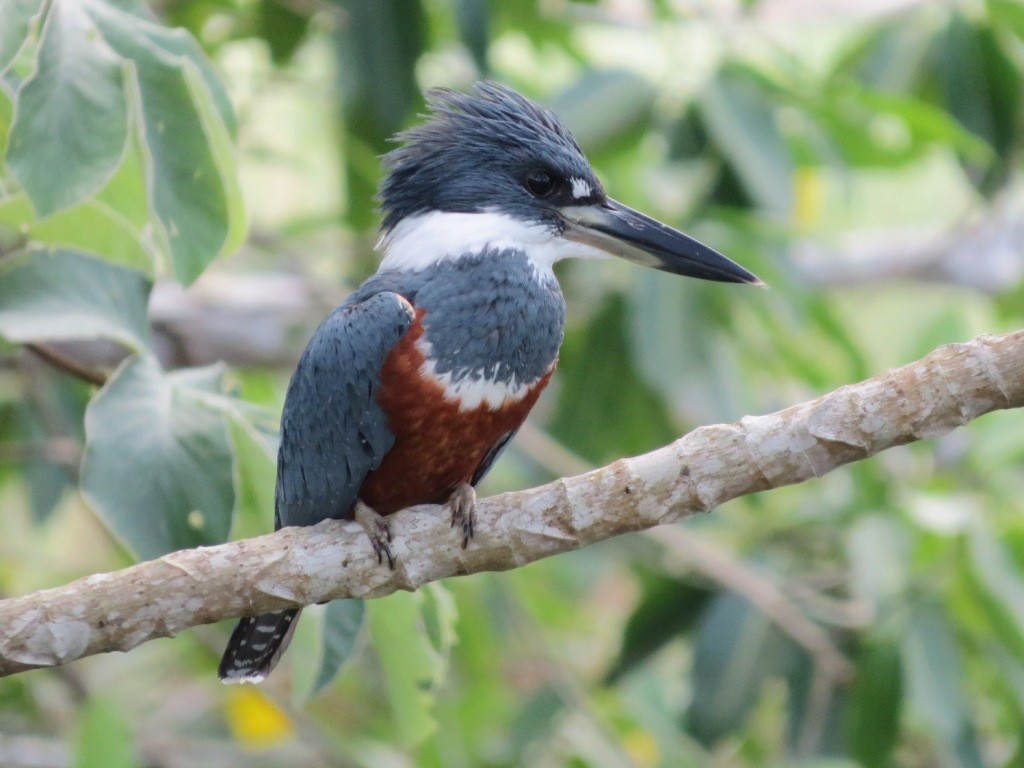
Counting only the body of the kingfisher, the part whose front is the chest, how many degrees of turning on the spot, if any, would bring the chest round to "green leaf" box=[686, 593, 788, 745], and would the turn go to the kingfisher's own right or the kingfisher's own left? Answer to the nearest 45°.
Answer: approximately 90° to the kingfisher's own left

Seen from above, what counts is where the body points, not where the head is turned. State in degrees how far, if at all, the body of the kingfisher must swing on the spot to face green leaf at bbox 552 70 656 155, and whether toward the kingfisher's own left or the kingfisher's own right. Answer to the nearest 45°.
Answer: approximately 135° to the kingfisher's own left

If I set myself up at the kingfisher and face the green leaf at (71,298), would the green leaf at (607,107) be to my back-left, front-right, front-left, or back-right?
back-right

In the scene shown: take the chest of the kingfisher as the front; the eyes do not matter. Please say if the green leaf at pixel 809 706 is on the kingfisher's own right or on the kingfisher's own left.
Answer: on the kingfisher's own left

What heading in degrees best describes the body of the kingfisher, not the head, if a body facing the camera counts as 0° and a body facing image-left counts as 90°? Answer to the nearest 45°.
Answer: approximately 315°

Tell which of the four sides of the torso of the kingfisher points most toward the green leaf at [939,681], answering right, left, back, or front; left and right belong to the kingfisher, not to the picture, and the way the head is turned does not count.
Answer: left

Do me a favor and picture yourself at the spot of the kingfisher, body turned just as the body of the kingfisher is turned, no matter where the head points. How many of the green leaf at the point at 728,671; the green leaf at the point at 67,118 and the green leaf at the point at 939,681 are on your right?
1

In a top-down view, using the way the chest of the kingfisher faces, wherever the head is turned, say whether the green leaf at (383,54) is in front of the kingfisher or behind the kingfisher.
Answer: behind
